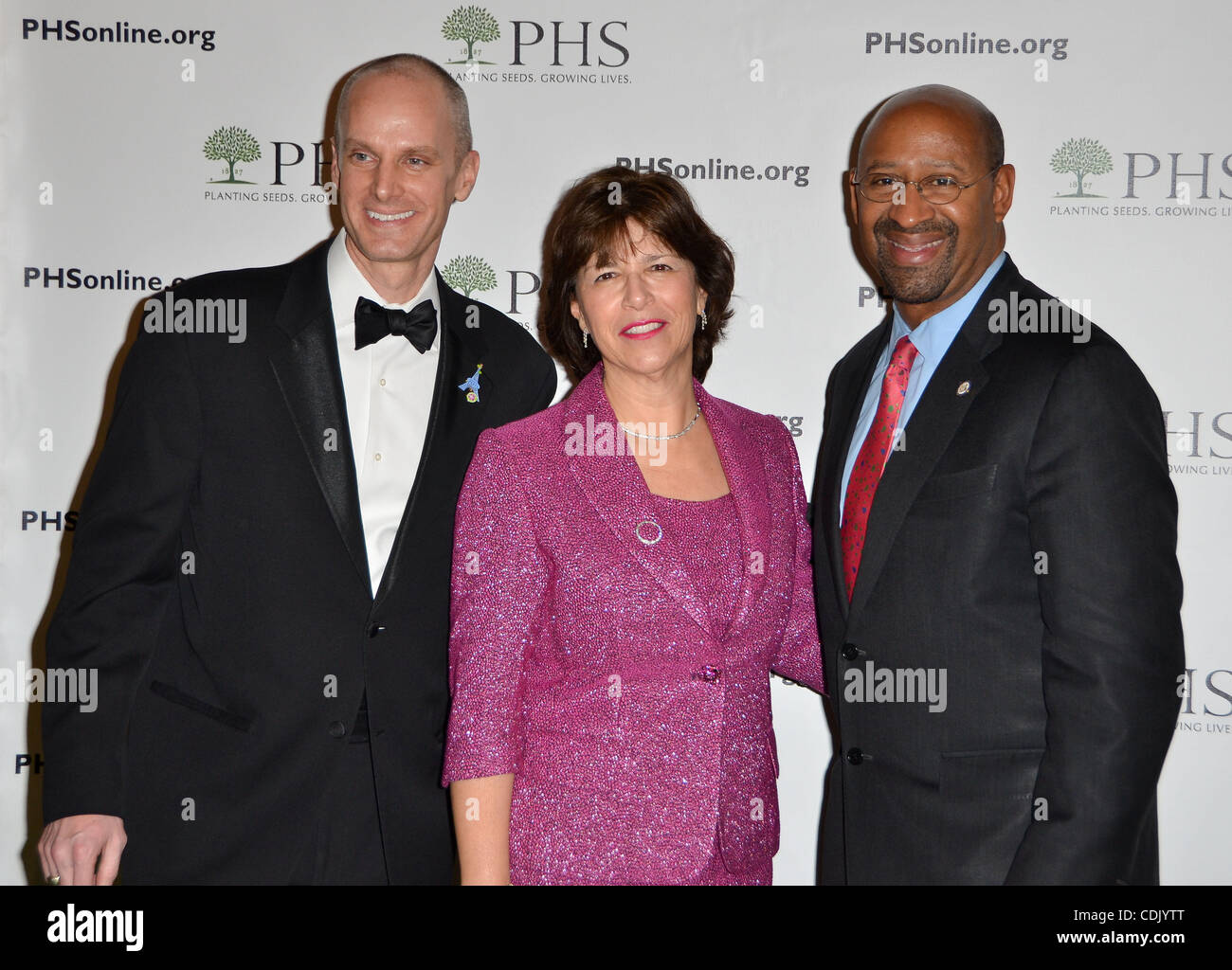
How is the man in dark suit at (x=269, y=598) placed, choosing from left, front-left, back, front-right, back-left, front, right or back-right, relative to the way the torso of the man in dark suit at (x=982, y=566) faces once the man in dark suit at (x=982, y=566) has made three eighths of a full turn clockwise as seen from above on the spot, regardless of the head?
left

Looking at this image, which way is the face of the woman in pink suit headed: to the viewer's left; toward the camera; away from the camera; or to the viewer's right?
toward the camera
